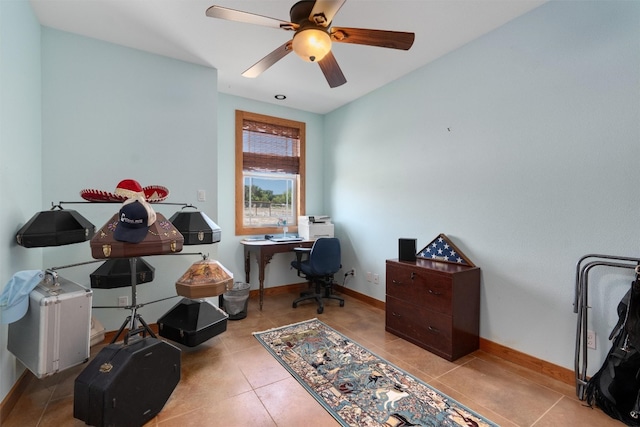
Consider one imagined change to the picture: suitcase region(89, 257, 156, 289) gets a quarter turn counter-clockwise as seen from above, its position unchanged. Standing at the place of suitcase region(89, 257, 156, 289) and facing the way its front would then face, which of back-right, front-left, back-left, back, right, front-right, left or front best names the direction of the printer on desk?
front

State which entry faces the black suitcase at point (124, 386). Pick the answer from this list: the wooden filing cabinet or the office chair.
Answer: the wooden filing cabinet

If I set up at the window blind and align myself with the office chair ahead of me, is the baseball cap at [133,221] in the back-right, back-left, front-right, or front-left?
front-right

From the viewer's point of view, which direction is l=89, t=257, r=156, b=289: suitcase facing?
toward the camera

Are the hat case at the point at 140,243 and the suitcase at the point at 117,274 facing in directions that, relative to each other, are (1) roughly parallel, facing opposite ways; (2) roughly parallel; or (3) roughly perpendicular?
roughly parallel

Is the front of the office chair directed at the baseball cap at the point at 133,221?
no

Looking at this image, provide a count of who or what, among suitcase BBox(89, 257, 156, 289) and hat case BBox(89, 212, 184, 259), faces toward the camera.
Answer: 2

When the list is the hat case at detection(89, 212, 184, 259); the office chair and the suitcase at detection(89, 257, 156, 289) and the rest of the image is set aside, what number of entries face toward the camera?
2

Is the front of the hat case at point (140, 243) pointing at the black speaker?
no

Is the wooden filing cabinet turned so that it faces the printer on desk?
no

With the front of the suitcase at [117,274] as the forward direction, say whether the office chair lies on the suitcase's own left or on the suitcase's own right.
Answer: on the suitcase's own left

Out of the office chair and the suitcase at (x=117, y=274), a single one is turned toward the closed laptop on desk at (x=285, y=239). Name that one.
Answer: the office chair

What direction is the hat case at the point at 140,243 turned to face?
toward the camera

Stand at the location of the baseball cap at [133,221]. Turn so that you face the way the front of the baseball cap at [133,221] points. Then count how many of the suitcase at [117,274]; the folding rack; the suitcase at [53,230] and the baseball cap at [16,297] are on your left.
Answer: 1

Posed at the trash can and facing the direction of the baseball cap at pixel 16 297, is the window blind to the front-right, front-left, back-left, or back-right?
back-right
